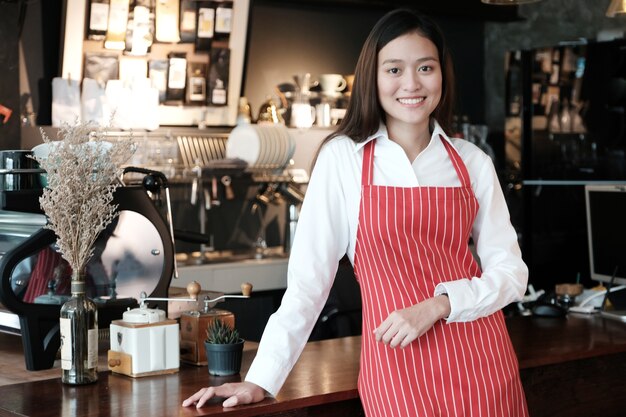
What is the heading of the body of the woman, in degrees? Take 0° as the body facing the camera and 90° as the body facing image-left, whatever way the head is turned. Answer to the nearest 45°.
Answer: approximately 0°

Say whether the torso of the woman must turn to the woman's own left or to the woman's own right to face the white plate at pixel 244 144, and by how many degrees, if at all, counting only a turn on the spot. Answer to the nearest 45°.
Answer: approximately 180°

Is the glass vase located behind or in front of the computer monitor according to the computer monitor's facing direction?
in front

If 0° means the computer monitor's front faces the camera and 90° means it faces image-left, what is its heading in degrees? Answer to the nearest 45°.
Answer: approximately 45°

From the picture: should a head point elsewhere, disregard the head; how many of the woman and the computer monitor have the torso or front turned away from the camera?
0

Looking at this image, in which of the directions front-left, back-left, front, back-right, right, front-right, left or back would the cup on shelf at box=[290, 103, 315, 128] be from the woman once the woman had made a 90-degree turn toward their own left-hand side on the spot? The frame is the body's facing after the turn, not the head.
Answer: left

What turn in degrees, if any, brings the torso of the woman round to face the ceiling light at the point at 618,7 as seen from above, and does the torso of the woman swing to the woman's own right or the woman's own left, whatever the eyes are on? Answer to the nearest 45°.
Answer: approximately 135° to the woman's own left

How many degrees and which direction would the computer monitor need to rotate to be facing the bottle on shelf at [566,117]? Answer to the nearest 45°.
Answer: approximately 135° to its right

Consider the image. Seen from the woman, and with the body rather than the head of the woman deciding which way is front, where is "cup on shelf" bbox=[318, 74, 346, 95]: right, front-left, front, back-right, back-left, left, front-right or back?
back
